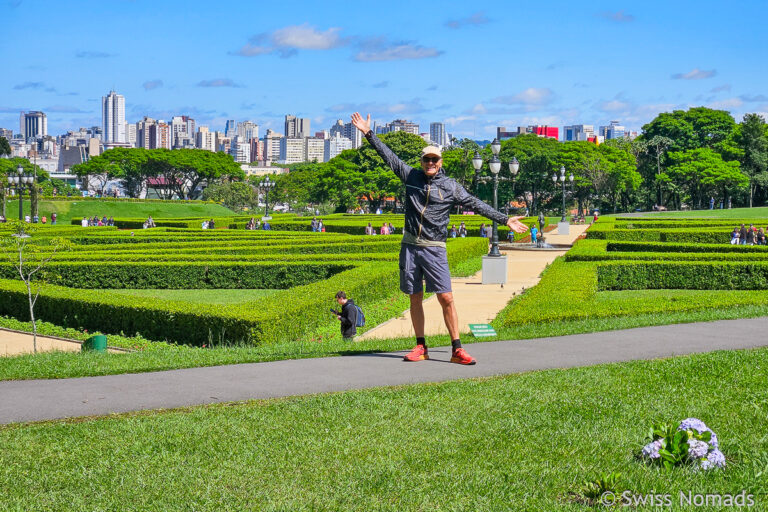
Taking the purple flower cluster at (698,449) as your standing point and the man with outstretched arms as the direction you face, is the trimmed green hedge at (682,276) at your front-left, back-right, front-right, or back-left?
front-right

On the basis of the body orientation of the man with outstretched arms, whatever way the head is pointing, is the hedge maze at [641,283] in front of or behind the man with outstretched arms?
behind

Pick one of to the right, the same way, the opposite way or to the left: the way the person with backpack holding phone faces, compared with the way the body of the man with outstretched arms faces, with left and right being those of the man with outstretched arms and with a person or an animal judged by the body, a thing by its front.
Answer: to the right

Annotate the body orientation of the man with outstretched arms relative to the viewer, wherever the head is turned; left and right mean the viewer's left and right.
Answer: facing the viewer

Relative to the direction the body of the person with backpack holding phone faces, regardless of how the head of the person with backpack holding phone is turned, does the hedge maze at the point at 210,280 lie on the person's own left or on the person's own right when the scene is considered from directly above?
on the person's own right

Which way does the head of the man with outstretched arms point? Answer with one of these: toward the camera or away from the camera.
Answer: toward the camera

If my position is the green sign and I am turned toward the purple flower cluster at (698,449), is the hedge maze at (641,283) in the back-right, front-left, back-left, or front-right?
back-left

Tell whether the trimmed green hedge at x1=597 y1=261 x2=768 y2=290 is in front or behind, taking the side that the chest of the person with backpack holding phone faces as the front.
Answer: behind

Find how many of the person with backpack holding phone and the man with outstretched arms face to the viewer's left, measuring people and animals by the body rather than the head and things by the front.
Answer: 1

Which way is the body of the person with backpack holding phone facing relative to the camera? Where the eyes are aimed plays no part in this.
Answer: to the viewer's left

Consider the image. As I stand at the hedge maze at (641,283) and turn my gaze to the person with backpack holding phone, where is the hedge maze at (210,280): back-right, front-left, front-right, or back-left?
front-right
